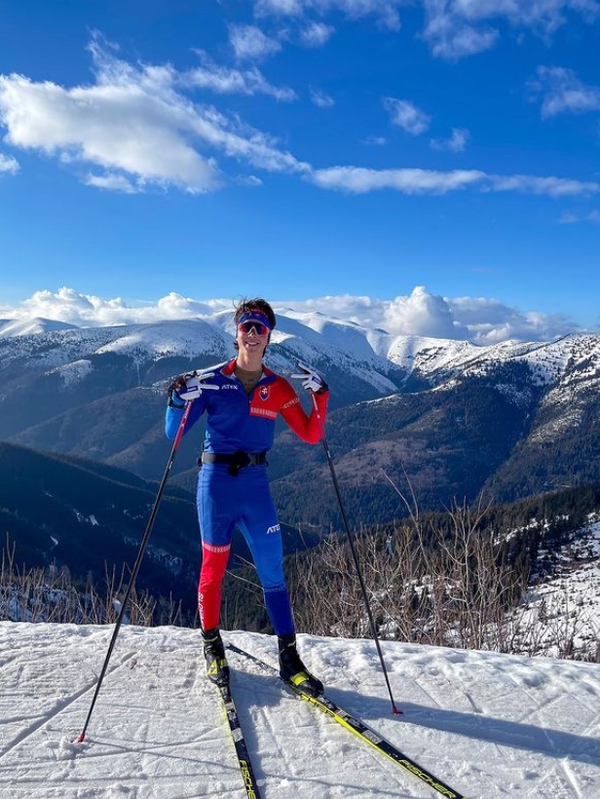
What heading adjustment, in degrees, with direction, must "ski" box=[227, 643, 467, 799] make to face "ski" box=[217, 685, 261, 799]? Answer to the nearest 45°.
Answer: approximately 135° to its right

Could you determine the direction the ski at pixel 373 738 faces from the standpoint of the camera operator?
facing the viewer and to the right of the viewer

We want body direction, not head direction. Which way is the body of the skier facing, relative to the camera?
toward the camera
